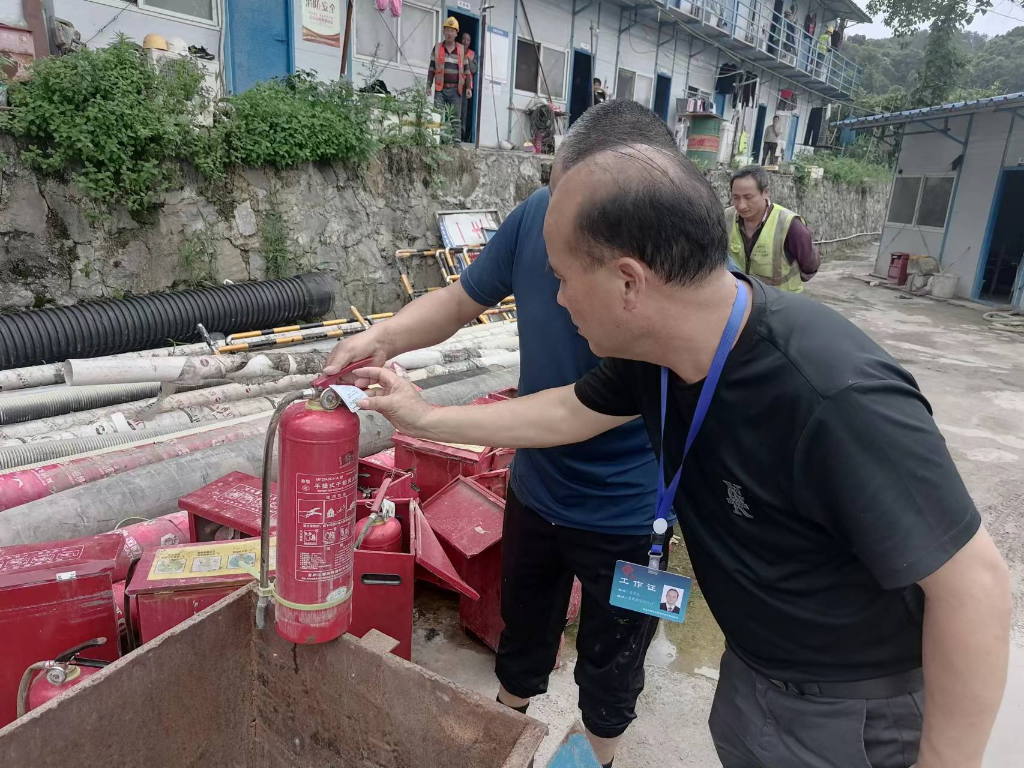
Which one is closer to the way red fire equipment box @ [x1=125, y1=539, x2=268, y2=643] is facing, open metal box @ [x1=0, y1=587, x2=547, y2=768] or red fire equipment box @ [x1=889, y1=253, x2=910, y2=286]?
the open metal box

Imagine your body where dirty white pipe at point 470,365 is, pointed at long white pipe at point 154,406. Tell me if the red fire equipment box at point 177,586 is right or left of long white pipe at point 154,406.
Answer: left

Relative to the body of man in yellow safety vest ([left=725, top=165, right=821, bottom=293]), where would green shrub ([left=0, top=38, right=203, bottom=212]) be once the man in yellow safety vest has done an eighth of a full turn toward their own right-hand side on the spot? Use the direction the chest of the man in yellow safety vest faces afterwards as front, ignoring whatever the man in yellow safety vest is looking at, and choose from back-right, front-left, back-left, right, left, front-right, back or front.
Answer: front

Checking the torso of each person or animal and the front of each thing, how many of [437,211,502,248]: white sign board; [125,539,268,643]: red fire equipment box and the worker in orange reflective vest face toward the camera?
3

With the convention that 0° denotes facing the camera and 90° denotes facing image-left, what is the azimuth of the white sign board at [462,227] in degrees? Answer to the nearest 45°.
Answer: approximately 0°

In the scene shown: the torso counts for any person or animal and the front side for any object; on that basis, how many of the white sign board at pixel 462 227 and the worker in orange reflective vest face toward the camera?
2

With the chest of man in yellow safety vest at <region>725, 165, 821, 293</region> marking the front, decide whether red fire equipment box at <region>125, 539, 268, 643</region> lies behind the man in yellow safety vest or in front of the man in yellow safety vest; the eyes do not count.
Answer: in front

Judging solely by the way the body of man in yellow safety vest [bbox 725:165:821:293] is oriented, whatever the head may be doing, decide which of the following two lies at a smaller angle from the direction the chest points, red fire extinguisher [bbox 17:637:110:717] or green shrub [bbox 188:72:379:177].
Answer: the red fire extinguisher

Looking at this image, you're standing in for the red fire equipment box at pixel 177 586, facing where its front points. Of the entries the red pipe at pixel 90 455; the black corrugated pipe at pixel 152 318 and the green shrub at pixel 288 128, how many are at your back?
3

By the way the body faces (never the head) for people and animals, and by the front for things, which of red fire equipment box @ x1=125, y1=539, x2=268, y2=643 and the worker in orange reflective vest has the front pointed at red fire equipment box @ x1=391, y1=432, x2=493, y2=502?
the worker in orange reflective vest

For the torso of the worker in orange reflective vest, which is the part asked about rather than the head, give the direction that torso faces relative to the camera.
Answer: toward the camera

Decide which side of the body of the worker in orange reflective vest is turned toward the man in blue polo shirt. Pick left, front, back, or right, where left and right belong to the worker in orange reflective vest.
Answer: front

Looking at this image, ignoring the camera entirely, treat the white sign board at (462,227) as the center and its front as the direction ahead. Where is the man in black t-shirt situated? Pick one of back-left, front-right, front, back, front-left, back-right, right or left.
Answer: front

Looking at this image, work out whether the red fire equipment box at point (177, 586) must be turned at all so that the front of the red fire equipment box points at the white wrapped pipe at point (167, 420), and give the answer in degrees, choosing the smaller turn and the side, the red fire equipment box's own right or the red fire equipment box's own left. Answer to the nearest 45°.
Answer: approximately 180°

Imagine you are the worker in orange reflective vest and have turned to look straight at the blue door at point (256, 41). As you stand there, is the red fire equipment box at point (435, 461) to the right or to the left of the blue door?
left

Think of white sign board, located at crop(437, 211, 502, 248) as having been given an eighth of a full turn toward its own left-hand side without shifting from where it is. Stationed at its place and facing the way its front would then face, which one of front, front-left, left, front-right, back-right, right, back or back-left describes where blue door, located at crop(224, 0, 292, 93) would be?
back-right
